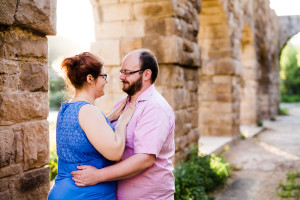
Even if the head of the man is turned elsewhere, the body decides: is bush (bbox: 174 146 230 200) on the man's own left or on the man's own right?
on the man's own right

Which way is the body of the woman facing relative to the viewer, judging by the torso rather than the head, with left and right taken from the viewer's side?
facing away from the viewer and to the right of the viewer

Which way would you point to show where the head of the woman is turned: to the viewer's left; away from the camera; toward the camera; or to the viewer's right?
to the viewer's right

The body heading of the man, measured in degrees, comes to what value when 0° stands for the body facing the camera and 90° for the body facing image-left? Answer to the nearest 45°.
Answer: approximately 90°
